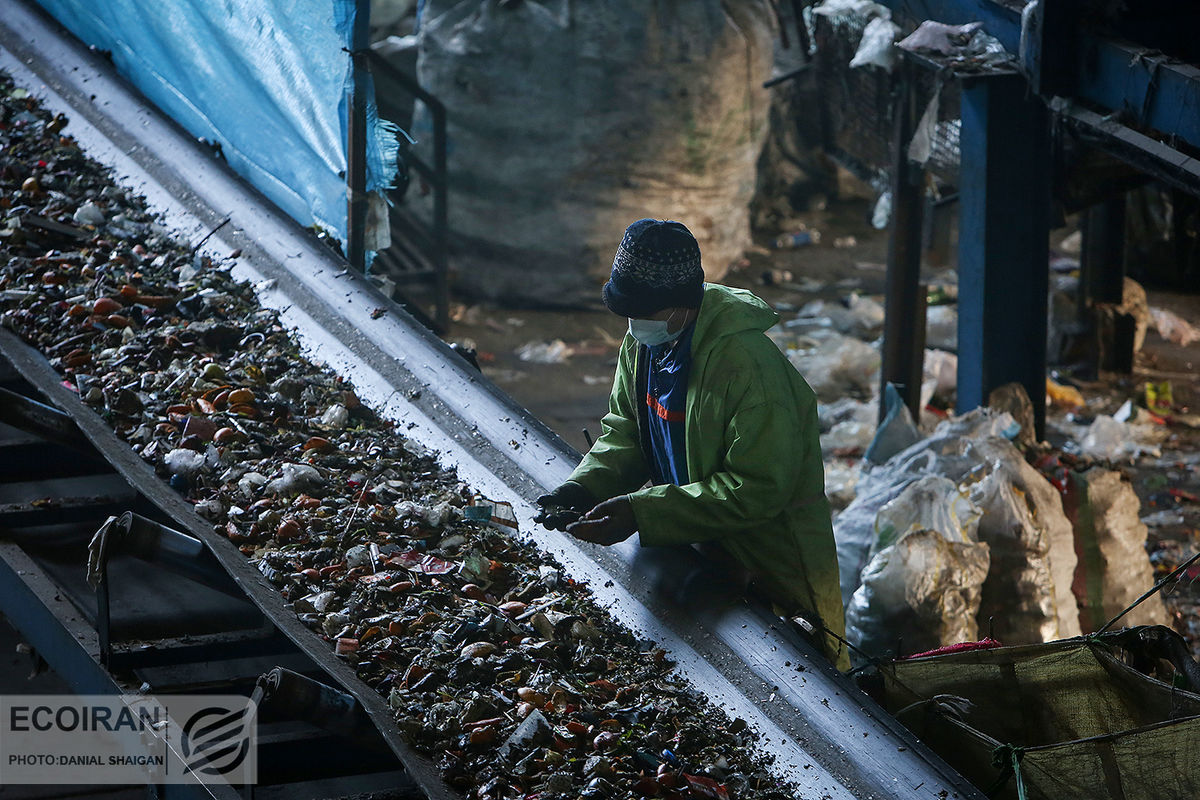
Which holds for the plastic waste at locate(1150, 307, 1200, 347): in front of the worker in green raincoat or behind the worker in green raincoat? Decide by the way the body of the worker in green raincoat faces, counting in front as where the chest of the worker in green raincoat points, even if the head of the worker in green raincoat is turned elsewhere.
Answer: behind

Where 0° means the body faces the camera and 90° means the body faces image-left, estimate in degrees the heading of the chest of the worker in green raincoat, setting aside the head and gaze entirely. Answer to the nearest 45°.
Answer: approximately 45°

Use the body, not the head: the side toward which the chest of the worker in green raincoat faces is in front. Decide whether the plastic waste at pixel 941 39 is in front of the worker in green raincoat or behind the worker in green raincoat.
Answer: behind

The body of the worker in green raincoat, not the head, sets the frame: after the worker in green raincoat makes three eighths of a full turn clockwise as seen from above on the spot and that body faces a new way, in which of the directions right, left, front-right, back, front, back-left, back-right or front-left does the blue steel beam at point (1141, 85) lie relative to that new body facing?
front-right

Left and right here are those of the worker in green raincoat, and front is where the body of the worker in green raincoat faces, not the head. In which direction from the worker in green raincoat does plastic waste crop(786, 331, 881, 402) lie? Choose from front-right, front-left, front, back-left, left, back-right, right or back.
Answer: back-right

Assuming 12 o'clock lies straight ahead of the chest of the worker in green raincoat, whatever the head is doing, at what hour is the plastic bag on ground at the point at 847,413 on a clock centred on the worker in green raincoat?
The plastic bag on ground is roughly at 5 o'clock from the worker in green raincoat.

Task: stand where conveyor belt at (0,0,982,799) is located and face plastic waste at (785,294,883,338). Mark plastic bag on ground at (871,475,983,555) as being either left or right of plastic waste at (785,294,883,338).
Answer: right

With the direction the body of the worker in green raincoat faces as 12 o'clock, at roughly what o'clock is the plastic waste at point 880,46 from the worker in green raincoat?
The plastic waste is roughly at 5 o'clock from the worker in green raincoat.

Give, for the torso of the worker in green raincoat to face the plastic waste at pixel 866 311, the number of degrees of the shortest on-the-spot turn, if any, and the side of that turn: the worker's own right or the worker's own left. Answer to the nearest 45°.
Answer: approximately 135° to the worker's own right

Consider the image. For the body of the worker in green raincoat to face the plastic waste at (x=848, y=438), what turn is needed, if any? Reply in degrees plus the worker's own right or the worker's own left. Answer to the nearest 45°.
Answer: approximately 135° to the worker's own right

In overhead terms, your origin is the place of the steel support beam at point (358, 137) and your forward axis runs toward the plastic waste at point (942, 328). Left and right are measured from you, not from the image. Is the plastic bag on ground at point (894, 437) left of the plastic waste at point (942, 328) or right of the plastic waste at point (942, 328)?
right

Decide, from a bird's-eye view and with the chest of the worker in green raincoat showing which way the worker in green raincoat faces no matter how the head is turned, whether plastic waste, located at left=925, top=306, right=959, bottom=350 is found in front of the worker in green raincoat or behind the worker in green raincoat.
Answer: behind
